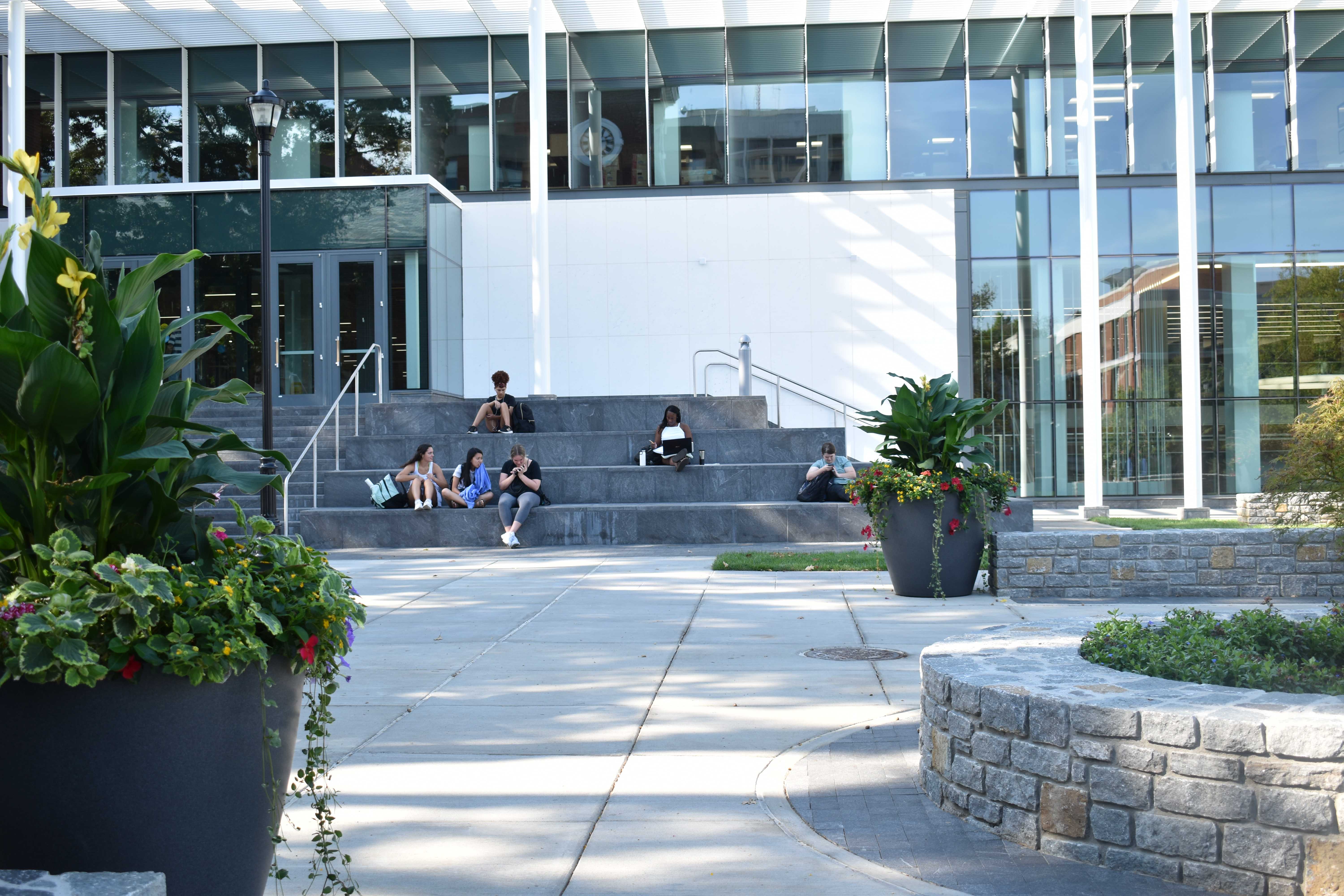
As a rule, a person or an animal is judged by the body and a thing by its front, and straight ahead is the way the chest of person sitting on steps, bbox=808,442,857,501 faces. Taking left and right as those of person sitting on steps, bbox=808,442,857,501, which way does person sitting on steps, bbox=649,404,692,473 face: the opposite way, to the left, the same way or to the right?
the same way

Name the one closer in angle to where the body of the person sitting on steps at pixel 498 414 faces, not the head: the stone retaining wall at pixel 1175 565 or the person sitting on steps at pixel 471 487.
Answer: the person sitting on steps

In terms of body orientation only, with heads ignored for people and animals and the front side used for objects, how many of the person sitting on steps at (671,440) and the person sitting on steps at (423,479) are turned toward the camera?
2

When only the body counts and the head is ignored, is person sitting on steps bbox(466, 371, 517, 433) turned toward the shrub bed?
yes

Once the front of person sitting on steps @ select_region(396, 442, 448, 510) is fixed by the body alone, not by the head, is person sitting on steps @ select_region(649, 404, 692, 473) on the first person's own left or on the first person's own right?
on the first person's own left

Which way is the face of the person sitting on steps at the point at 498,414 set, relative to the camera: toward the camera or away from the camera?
toward the camera

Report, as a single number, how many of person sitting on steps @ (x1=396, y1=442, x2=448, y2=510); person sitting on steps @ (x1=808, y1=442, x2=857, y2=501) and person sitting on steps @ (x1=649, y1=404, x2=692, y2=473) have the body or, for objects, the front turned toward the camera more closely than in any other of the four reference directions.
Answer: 3

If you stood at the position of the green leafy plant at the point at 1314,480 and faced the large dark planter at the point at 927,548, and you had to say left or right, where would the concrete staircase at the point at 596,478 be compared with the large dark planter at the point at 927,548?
right

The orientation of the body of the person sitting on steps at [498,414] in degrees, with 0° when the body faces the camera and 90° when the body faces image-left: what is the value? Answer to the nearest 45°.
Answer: approximately 45°

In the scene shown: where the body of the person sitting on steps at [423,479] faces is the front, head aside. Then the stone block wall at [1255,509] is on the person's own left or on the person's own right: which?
on the person's own left

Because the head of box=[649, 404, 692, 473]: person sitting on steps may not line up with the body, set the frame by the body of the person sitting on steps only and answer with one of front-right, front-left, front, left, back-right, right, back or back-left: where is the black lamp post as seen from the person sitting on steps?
front-right

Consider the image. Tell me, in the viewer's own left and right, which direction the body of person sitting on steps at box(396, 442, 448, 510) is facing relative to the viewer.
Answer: facing the viewer

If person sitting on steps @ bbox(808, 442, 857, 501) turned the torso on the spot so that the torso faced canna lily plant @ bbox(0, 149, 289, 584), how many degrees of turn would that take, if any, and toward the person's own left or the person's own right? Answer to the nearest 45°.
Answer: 0° — they already face it

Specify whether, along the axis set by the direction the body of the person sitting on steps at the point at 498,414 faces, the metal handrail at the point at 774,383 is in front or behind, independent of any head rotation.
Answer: behind

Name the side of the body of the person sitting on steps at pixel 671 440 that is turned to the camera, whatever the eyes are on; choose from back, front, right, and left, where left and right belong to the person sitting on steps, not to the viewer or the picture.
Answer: front

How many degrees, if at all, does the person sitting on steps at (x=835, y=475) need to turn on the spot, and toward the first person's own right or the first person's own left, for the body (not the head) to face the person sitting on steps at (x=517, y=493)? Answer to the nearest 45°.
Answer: approximately 90° to the first person's own right

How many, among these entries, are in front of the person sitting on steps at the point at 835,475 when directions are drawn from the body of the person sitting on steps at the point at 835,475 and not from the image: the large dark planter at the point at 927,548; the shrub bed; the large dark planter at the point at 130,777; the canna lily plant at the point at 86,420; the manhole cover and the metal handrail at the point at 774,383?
5

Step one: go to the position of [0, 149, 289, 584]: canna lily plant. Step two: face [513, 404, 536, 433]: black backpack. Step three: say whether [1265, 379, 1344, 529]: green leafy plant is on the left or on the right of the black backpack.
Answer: right

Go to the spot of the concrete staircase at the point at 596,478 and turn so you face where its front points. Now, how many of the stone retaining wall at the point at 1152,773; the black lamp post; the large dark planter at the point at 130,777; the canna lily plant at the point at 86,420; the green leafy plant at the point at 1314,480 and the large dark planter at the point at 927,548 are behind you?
0

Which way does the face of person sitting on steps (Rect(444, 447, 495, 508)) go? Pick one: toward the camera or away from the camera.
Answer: toward the camera

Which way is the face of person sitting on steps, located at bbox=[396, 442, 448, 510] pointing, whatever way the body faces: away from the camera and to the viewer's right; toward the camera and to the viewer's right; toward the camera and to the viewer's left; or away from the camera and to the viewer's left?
toward the camera and to the viewer's right
